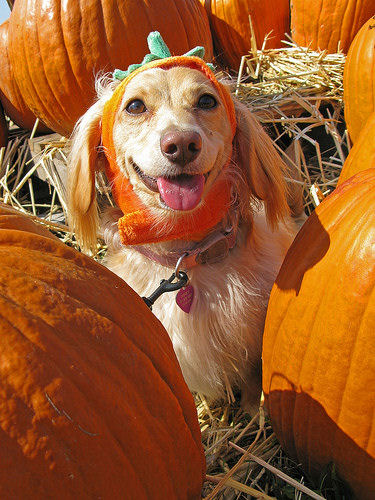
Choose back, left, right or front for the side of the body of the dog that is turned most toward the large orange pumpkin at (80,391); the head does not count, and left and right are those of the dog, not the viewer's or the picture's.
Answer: front

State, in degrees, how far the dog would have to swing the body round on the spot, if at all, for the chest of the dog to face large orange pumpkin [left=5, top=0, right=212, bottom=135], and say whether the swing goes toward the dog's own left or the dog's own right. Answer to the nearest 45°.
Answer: approximately 180°

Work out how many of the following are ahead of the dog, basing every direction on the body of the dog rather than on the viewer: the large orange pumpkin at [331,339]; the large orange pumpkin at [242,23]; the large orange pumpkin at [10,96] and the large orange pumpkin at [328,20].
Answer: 1

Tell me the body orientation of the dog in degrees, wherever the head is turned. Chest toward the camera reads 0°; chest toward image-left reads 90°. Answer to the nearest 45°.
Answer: approximately 0°

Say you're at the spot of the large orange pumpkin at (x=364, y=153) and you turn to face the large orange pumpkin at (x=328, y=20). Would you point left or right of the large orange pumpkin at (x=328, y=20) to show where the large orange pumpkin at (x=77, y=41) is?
left

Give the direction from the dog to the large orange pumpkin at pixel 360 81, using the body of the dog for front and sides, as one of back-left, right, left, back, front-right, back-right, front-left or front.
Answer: back-left
